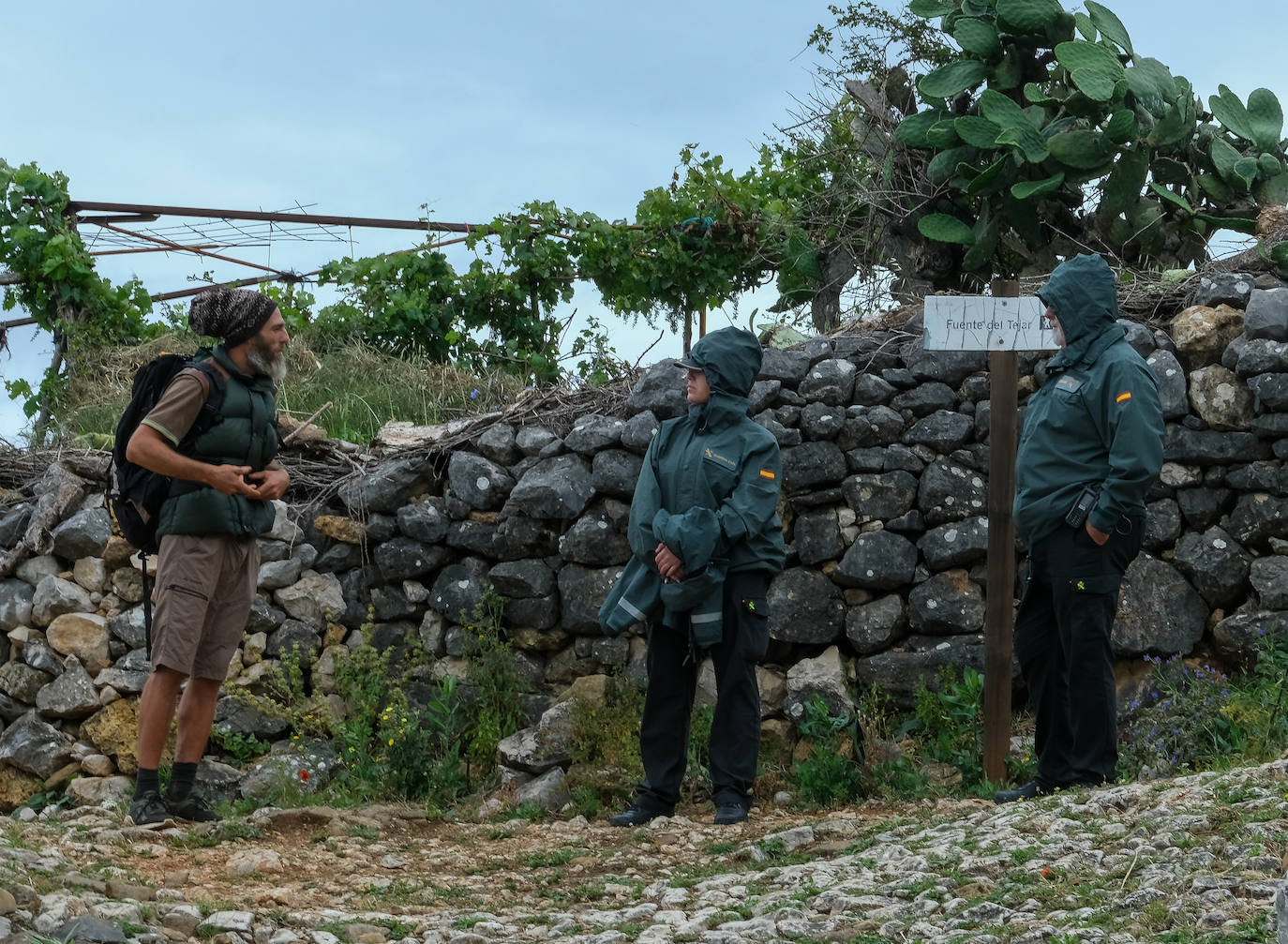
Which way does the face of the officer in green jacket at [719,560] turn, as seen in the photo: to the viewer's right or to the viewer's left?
to the viewer's left

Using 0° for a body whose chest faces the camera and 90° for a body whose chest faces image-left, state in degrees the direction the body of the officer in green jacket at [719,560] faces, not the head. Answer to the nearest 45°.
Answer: approximately 45°

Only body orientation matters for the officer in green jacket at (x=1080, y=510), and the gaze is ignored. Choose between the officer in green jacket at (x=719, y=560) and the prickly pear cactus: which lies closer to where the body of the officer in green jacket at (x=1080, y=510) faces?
the officer in green jacket

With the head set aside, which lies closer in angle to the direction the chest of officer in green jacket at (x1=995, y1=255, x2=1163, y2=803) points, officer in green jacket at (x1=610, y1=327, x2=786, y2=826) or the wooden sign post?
the officer in green jacket

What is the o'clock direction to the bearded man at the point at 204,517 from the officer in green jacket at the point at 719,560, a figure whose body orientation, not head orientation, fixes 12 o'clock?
The bearded man is roughly at 1 o'clock from the officer in green jacket.

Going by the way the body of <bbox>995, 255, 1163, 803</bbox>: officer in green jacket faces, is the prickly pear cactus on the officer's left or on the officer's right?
on the officer's right

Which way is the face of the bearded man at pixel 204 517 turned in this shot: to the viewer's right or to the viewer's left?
to the viewer's right

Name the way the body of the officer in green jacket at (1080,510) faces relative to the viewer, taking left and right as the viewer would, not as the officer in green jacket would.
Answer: facing to the left of the viewer
